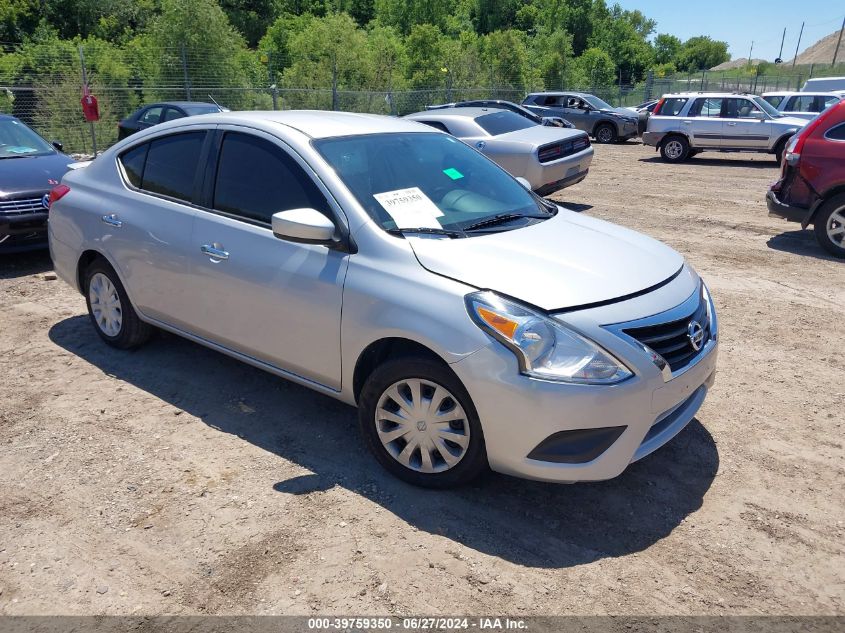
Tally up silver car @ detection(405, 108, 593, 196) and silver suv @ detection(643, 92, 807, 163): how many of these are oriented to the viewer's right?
1

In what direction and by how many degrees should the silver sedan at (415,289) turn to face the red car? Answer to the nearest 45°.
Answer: approximately 90° to its left

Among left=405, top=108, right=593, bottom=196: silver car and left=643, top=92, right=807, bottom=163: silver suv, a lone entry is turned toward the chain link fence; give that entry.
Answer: the silver car

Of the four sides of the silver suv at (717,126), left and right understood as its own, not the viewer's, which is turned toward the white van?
left

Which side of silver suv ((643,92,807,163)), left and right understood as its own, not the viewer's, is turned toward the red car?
right

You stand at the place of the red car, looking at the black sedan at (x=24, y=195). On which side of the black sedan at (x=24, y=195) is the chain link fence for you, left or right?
right

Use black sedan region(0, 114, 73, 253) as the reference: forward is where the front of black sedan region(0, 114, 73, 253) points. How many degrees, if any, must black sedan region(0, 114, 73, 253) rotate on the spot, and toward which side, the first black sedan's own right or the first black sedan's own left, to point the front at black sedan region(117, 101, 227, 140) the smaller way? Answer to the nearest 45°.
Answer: approximately 135° to the first black sedan's own left

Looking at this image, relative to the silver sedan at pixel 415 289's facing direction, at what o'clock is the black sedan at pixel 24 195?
The black sedan is roughly at 6 o'clock from the silver sedan.

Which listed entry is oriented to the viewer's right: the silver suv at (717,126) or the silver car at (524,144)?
the silver suv

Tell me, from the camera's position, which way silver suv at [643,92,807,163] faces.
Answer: facing to the right of the viewer

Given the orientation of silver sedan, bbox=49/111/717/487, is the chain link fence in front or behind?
behind

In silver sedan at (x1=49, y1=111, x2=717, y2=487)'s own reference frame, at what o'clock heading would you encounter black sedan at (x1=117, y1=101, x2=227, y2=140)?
The black sedan is roughly at 7 o'clock from the silver sedan.

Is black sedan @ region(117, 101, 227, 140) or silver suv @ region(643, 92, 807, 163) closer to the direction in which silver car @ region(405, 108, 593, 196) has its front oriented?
the black sedan

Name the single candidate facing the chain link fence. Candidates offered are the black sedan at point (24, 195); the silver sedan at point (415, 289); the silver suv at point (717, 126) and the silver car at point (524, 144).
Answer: the silver car

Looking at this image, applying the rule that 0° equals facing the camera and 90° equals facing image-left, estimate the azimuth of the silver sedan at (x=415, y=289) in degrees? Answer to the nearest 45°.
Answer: approximately 315°
